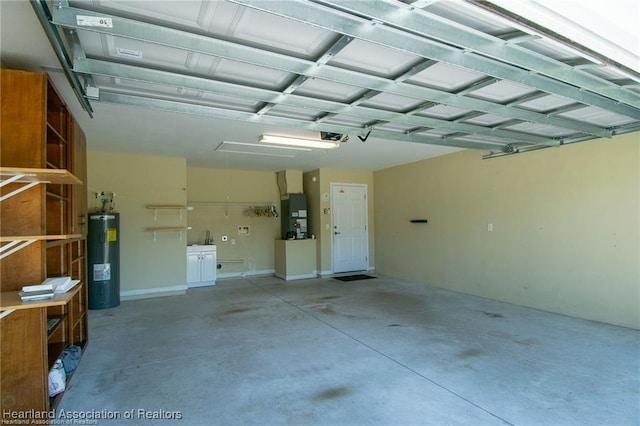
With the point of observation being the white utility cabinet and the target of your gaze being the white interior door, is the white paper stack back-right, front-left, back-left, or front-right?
back-right

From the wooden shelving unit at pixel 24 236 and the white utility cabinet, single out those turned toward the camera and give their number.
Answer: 1

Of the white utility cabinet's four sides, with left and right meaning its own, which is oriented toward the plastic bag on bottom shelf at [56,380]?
front

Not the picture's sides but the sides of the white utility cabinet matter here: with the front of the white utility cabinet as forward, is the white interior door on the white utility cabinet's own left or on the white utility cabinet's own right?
on the white utility cabinet's own left

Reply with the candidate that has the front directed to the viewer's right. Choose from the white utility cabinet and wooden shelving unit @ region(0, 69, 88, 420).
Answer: the wooden shelving unit

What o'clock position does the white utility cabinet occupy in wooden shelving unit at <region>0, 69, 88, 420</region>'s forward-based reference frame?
The white utility cabinet is roughly at 10 o'clock from the wooden shelving unit.

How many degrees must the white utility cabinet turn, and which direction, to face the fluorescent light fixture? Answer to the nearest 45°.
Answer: approximately 45° to its left

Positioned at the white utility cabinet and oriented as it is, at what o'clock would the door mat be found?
The door mat is roughly at 9 o'clock from the white utility cabinet.

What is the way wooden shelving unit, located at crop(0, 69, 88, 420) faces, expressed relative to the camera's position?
facing to the right of the viewer

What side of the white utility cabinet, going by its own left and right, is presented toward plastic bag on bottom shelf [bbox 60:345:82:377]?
front

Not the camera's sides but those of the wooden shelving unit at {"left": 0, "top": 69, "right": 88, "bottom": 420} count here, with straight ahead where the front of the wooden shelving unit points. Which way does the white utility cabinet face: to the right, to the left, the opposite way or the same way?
to the right

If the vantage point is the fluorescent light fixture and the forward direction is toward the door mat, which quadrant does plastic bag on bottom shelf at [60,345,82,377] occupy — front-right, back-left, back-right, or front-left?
back-left
